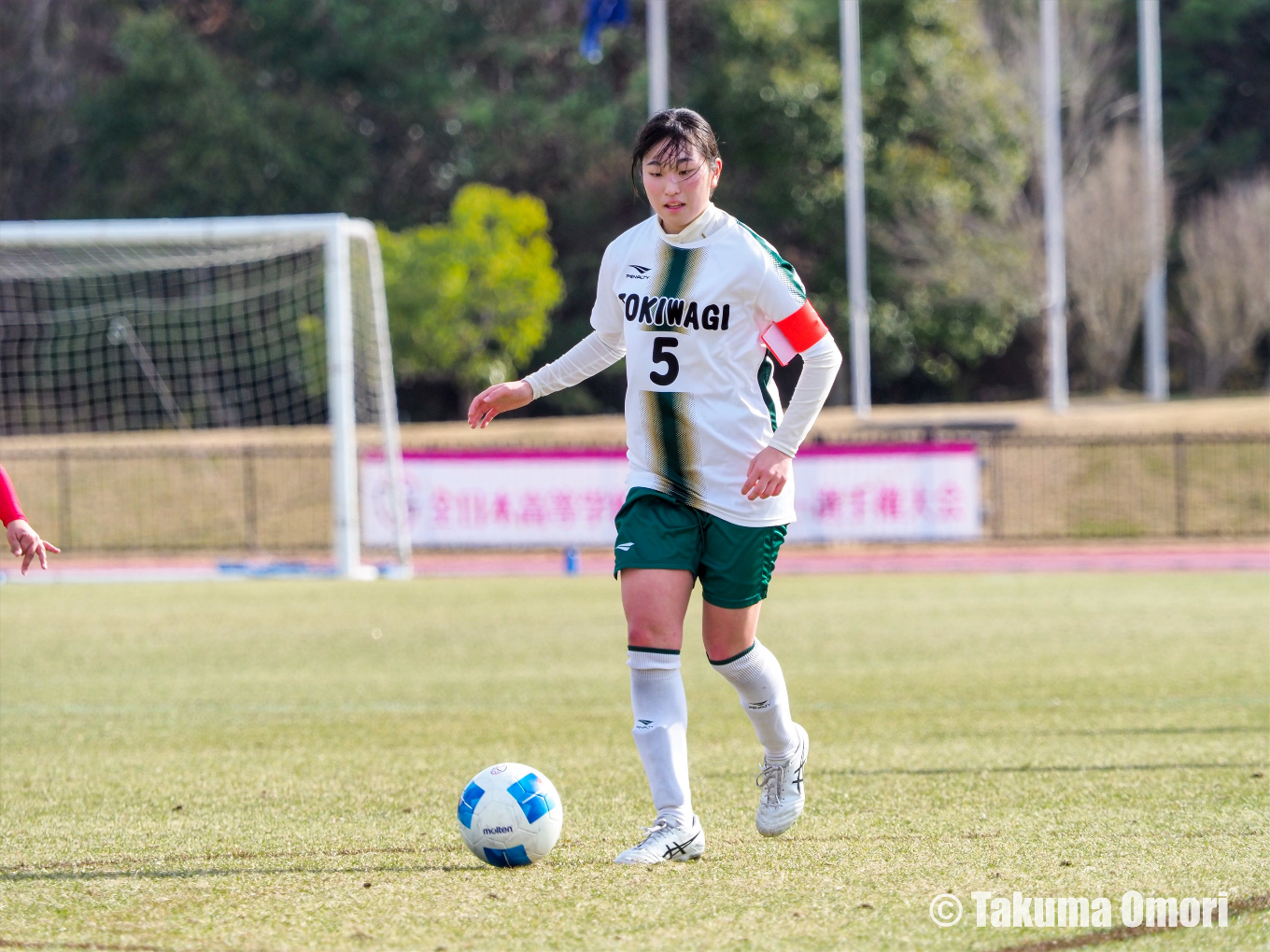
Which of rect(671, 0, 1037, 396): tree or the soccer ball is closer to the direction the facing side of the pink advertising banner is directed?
the soccer ball

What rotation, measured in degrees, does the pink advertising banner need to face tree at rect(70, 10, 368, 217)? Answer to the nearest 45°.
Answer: approximately 135° to its right

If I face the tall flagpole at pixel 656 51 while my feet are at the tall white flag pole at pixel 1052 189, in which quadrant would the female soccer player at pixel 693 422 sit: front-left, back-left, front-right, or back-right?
front-left

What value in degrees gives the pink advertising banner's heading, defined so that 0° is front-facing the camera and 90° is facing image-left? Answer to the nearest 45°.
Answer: approximately 0°

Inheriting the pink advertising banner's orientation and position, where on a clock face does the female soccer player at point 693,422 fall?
The female soccer player is roughly at 12 o'clock from the pink advertising banner.

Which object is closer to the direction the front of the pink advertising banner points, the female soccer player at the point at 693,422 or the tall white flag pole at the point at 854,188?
the female soccer player

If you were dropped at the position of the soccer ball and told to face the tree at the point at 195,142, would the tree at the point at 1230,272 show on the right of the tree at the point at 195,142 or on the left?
right

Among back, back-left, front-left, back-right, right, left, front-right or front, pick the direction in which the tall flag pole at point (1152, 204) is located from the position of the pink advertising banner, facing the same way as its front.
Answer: back-left

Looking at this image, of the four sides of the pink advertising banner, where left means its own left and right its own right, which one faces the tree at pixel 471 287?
back

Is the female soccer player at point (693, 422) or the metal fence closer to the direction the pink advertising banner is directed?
the female soccer player

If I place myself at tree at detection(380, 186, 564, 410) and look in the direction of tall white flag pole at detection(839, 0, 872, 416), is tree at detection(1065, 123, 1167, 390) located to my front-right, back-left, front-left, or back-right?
front-left

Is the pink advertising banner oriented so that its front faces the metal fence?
no

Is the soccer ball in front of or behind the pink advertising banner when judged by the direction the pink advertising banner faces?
in front

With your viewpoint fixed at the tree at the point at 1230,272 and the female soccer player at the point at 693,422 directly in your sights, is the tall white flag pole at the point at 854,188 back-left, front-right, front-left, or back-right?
front-right

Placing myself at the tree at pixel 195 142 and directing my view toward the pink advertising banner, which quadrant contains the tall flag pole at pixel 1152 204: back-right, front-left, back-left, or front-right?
front-left

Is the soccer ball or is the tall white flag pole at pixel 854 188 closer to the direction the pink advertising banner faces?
the soccer ball

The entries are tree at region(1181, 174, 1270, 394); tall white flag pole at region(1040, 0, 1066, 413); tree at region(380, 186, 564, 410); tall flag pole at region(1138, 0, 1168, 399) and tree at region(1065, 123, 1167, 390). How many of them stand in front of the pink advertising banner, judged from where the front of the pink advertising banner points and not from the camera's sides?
0
